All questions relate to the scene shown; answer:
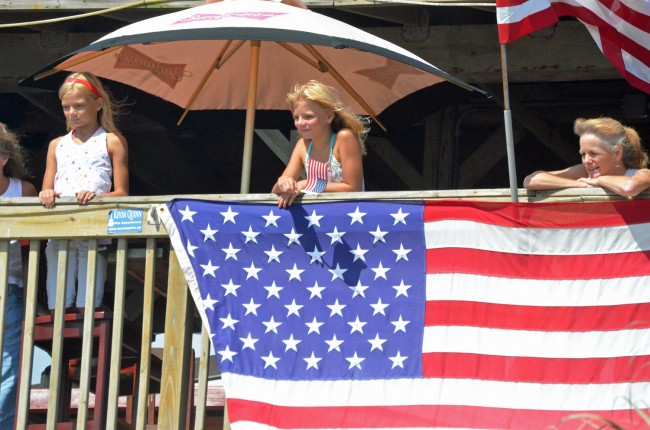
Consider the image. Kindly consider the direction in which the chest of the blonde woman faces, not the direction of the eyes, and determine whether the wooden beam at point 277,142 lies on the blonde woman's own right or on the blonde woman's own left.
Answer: on the blonde woman's own right

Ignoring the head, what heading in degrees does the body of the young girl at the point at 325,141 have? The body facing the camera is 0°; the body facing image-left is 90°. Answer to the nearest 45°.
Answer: approximately 45°

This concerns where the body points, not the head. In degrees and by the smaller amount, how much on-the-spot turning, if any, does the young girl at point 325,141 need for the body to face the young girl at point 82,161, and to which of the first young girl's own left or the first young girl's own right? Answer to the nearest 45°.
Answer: approximately 45° to the first young girl's own right

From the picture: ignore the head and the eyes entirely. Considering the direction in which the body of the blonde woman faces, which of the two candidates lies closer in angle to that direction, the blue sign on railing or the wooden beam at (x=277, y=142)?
the blue sign on railing

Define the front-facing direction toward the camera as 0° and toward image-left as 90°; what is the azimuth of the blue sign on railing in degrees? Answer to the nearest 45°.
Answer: approximately 0°

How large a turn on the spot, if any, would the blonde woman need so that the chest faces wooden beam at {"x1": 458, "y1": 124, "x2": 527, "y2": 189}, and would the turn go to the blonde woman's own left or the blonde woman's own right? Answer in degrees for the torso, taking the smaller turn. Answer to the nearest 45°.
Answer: approximately 135° to the blonde woman's own right
